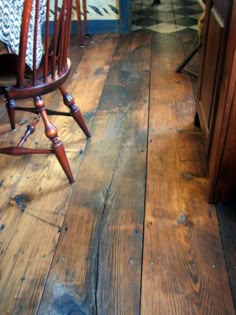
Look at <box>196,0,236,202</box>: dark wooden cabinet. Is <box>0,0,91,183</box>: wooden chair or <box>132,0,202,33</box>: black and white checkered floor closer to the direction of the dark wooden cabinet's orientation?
the wooden chair

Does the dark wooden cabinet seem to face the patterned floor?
no

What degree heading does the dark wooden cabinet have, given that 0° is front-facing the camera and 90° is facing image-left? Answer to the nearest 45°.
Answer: approximately 90°

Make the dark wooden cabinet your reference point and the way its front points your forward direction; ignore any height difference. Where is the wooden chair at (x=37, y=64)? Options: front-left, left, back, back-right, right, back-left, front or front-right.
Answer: front
